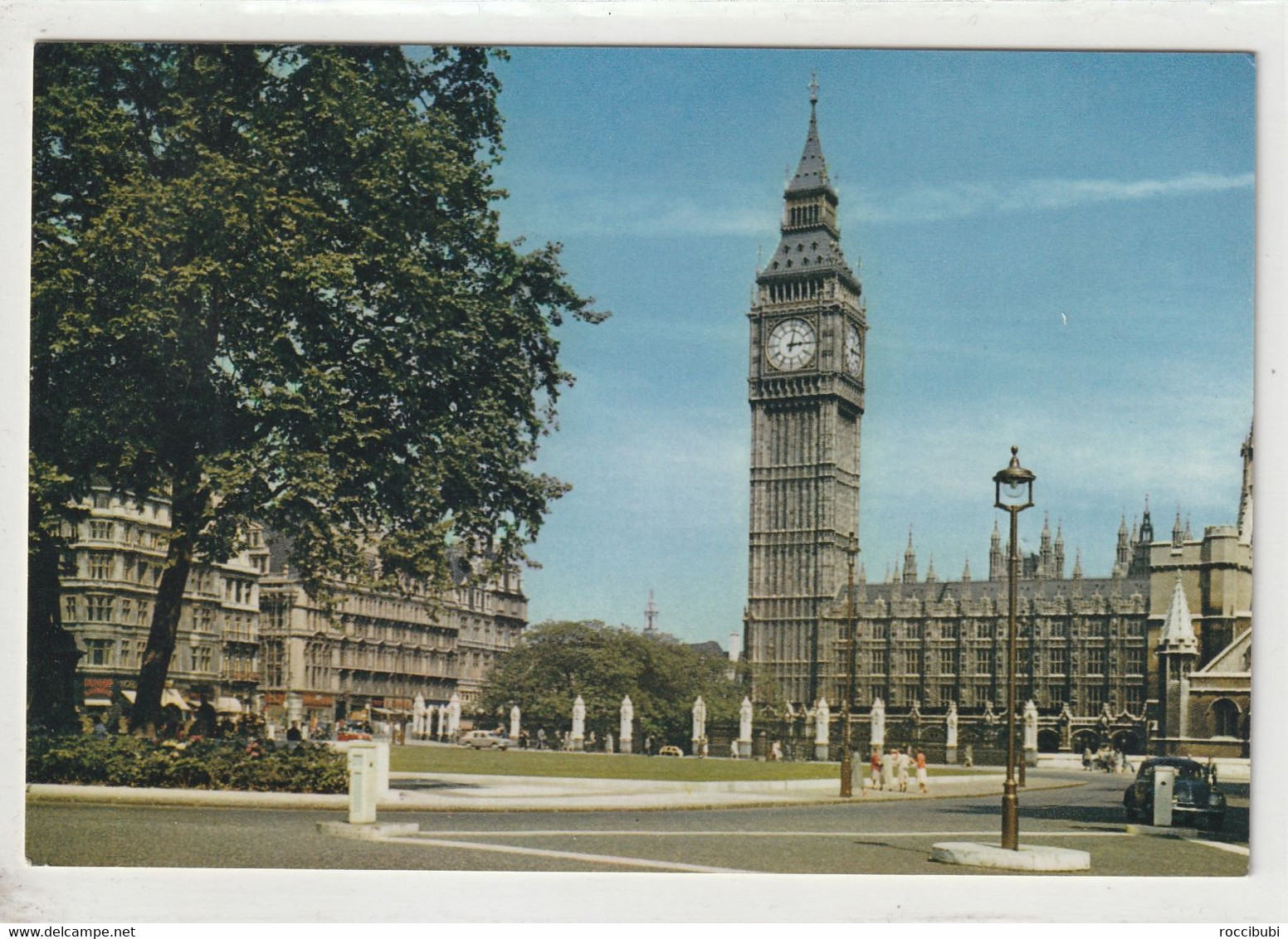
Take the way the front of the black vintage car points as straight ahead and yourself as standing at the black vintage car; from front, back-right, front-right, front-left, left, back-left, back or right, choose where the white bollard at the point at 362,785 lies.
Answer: right

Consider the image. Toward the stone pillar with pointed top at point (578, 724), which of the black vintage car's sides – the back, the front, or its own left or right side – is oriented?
back

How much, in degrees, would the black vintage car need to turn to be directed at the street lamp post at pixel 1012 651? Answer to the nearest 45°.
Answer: approximately 45° to its right

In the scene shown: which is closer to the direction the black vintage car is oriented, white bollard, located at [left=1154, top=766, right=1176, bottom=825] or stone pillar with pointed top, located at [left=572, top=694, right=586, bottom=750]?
the white bollard

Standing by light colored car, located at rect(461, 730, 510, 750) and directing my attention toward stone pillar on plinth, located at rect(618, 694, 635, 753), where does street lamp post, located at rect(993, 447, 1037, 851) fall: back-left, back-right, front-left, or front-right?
front-right

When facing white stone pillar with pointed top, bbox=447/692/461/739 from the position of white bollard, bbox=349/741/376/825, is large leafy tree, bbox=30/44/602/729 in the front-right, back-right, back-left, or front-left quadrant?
front-left

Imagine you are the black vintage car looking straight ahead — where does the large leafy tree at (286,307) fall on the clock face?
The large leafy tree is roughly at 4 o'clock from the black vintage car.

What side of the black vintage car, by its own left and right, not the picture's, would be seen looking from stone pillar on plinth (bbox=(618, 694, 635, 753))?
back
